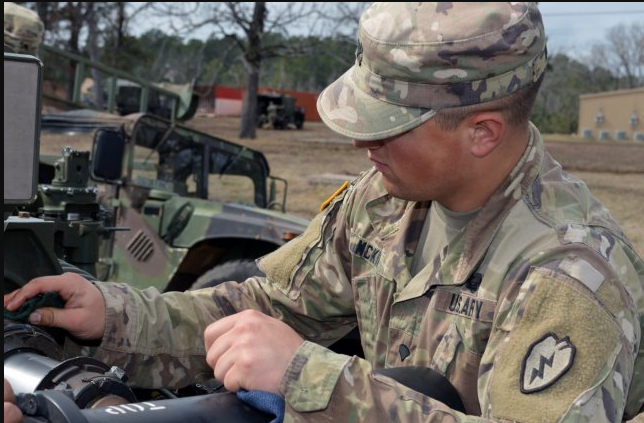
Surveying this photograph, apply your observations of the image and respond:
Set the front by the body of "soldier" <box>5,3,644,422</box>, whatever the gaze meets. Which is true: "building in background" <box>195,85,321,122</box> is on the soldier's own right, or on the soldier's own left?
on the soldier's own right

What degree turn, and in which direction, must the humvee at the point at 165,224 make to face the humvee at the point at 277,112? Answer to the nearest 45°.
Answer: approximately 135° to its left

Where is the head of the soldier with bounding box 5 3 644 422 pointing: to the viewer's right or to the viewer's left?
to the viewer's left

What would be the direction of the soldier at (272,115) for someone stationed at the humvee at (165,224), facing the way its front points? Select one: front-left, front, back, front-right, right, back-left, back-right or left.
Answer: back-left

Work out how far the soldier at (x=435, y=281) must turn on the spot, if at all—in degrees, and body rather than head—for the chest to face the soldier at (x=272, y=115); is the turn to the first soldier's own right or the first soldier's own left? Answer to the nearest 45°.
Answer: approximately 135° to the first soldier's own right

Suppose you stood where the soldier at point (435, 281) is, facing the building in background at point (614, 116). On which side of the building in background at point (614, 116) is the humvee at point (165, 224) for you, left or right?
left

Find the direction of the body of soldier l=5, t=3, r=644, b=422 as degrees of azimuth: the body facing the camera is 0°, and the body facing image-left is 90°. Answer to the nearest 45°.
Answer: approximately 45°

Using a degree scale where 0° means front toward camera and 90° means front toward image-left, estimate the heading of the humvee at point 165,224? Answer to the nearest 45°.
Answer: approximately 315°
